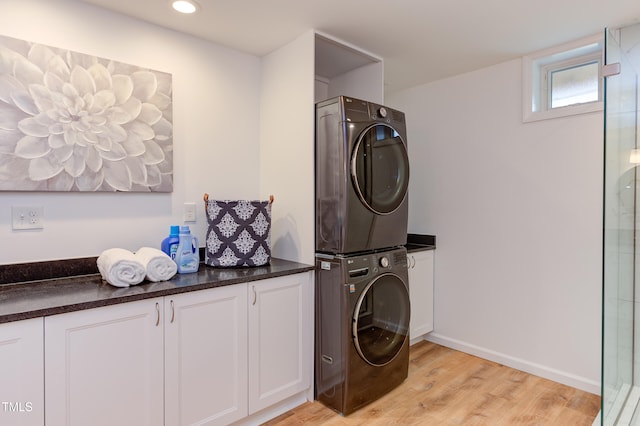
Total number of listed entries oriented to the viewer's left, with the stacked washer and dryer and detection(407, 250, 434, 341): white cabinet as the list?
0

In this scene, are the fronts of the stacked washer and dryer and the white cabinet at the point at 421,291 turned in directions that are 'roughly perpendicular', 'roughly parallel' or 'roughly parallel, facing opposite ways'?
roughly parallel

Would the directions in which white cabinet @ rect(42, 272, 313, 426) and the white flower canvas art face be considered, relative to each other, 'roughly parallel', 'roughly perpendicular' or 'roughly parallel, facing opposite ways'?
roughly parallel

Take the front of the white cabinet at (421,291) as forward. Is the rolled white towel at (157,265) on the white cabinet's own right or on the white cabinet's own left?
on the white cabinet's own right

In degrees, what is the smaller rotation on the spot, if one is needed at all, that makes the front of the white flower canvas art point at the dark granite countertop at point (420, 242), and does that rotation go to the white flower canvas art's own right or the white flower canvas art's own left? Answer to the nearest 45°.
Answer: approximately 45° to the white flower canvas art's own left

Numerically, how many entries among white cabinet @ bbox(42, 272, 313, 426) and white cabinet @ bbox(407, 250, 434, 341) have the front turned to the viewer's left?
0

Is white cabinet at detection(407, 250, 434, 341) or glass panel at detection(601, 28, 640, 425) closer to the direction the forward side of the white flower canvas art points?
the glass panel

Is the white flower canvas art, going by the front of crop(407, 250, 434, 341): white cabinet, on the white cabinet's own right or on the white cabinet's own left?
on the white cabinet's own right

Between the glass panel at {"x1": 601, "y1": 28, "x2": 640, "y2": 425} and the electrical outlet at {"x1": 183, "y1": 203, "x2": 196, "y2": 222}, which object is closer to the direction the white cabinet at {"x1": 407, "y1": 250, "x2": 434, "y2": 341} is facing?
the glass panel

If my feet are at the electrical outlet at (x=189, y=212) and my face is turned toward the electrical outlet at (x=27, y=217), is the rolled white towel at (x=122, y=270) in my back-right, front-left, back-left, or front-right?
front-left

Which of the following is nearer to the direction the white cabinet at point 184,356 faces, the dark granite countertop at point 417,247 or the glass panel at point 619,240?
the glass panel

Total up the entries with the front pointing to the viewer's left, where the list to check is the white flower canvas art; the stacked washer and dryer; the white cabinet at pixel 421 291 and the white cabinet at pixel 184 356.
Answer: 0

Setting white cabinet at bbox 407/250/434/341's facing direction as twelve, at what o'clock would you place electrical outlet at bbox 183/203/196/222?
The electrical outlet is roughly at 3 o'clock from the white cabinet.

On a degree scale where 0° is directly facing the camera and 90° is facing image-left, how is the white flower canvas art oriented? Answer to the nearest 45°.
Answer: approximately 315°
